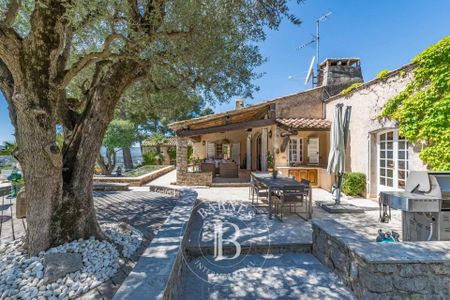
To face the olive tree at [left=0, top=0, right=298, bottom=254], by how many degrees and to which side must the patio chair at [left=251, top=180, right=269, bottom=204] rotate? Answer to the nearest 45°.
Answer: approximately 135° to its right

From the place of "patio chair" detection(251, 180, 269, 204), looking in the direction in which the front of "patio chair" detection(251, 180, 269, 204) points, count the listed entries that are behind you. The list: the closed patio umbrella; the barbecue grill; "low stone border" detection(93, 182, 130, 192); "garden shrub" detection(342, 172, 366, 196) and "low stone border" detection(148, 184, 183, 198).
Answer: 2

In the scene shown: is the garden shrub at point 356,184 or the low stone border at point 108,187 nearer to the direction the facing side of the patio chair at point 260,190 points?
the garden shrub

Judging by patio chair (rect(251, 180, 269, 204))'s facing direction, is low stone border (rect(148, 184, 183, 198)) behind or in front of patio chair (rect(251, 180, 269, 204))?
behind

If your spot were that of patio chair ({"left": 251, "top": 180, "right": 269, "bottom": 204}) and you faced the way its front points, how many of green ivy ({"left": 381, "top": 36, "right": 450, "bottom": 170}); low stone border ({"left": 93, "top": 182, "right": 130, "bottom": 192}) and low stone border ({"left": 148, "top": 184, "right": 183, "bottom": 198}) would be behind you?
2

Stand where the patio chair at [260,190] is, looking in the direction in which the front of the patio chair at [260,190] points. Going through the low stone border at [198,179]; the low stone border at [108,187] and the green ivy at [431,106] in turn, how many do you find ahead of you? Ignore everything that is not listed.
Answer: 1

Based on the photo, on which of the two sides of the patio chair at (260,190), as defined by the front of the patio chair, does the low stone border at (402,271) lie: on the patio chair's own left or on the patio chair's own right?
on the patio chair's own right

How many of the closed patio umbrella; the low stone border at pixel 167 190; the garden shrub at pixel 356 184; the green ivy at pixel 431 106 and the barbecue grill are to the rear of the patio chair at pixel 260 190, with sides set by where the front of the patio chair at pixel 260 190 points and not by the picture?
1

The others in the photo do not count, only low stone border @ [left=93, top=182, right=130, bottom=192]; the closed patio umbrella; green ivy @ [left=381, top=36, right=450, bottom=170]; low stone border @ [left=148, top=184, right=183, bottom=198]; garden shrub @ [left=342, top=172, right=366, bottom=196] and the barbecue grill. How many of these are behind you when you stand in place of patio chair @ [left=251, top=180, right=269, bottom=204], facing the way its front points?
2

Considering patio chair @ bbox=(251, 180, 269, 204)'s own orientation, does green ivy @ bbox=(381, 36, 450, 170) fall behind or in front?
in front

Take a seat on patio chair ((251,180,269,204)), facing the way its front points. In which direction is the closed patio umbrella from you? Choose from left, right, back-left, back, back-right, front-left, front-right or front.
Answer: front

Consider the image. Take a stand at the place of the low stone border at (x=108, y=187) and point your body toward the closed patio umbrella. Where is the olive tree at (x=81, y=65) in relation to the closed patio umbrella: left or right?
right

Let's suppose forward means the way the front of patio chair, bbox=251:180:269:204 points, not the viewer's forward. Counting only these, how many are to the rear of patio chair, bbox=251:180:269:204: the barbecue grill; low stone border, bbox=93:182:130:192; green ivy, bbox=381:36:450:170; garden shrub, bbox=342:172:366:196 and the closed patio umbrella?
1

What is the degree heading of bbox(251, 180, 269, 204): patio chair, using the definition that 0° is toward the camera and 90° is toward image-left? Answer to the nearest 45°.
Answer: approximately 270°

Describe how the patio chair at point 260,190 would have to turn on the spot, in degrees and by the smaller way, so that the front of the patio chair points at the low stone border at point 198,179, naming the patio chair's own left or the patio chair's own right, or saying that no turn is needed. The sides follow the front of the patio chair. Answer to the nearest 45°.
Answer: approximately 135° to the patio chair's own left

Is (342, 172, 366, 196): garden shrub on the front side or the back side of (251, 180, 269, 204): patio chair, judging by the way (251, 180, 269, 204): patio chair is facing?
on the front side

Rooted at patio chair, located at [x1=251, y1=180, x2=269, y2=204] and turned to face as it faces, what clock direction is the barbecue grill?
The barbecue grill is roughly at 2 o'clock from the patio chair.

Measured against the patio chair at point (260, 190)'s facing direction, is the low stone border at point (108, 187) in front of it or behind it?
behind

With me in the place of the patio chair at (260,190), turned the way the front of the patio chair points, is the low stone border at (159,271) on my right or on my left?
on my right
